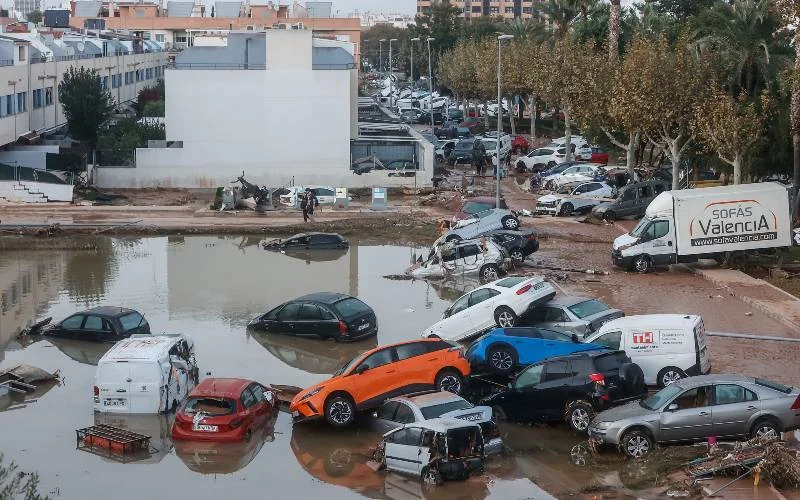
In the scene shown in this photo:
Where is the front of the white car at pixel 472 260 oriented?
to the viewer's left

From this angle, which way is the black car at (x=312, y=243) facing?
to the viewer's left

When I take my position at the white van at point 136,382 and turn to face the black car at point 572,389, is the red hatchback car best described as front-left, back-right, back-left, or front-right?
front-right

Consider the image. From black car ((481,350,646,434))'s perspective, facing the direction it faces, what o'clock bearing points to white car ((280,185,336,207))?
The white car is roughly at 1 o'clock from the black car.

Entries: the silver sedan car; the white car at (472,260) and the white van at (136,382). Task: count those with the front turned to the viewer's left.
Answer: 2

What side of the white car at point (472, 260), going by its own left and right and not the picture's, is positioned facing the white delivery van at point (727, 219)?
back

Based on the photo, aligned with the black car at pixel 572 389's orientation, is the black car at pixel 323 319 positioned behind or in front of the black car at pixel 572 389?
in front

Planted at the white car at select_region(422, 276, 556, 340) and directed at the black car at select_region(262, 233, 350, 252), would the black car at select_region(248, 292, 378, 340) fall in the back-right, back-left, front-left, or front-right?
front-left

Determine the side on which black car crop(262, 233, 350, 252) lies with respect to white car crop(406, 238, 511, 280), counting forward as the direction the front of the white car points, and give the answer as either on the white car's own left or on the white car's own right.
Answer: on the white car's own right

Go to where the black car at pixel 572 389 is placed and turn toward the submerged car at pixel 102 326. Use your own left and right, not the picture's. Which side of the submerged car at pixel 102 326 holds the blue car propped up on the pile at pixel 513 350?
right

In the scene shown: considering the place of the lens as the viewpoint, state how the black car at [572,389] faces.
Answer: facing away from the viewer and to the left of the viewer

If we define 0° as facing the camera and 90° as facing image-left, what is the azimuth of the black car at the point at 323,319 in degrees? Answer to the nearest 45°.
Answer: approximately 135°

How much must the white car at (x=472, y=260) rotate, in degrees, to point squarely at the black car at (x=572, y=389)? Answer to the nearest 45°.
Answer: approximately 90° to its left

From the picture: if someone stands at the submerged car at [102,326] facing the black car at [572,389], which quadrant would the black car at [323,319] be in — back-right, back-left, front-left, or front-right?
front-left

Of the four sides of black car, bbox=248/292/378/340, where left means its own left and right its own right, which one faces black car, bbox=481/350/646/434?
back
